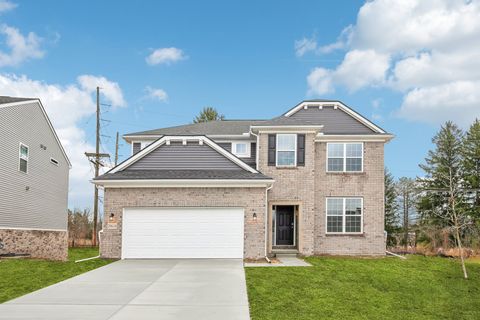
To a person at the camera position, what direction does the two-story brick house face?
facing the viewer

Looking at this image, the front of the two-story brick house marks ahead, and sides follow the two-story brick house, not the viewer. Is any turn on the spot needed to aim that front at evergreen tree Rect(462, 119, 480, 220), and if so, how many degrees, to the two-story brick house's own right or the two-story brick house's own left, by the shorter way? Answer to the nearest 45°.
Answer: approximately 135° to the two-story brick house's own left

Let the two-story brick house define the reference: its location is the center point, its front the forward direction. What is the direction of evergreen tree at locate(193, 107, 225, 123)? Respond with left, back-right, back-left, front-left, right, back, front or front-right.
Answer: back

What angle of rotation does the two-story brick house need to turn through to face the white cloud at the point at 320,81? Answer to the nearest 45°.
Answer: approximately 135° to its left

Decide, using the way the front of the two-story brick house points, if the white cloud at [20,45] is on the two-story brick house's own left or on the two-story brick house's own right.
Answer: on the two-story brick house's own right
